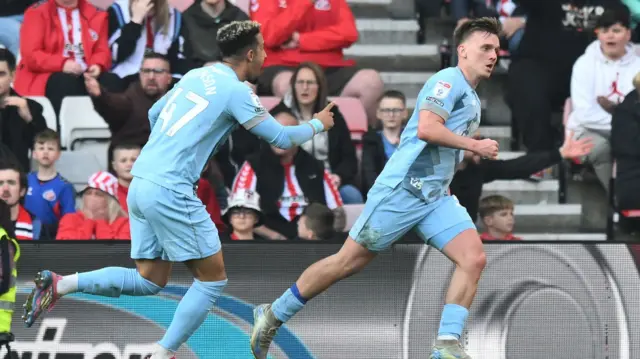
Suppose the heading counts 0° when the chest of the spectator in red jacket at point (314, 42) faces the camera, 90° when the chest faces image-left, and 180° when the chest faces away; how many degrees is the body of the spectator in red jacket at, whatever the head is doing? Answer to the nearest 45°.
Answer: approximately 0°

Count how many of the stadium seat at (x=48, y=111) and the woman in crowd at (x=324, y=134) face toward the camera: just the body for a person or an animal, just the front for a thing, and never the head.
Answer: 2

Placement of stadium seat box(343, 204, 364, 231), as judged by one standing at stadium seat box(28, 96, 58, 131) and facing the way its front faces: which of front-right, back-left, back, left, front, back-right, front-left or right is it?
front-left

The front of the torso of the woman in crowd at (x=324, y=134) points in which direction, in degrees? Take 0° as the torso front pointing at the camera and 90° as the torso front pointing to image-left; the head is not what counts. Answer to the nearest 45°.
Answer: approximately 0°

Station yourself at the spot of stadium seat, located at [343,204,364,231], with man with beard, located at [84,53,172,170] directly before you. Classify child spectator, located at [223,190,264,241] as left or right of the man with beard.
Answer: left
